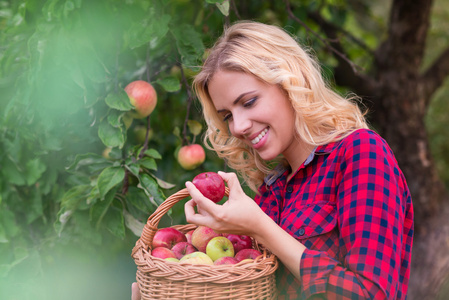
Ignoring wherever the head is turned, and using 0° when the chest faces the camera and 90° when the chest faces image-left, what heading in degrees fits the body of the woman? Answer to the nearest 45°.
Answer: approximately 45°

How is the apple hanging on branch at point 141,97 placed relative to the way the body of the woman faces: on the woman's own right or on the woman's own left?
on the woman's own right

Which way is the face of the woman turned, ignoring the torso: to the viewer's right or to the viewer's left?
to the viewer's left

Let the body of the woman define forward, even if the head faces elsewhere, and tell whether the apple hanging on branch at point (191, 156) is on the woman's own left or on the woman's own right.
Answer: on the woman's own right
